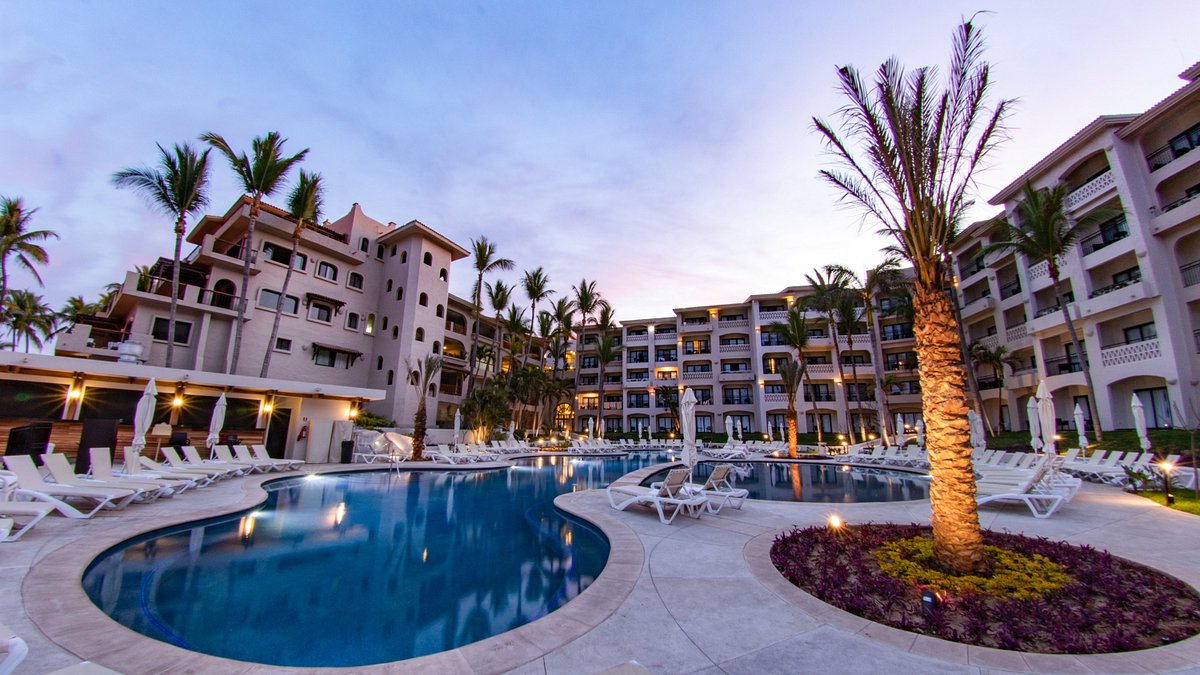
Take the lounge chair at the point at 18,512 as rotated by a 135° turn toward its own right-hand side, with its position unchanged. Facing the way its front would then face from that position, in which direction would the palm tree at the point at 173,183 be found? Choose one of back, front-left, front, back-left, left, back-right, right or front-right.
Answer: back-right

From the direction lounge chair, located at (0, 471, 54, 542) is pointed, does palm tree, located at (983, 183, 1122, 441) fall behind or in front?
in front

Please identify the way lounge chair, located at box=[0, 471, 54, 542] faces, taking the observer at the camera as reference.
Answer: facing to the right of the viewer

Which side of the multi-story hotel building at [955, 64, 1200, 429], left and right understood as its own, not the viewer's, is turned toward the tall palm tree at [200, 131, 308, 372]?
front

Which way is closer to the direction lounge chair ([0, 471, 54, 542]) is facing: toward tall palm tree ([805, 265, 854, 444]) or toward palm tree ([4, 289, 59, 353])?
the tall palm tree

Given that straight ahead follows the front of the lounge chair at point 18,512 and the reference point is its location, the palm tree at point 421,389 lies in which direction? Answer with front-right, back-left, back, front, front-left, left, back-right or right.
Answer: front-left

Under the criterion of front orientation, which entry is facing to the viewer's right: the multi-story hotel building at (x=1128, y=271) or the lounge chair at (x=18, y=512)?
the lounge chair

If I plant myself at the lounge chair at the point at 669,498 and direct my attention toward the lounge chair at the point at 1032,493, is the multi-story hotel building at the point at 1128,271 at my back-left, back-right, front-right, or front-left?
front-left

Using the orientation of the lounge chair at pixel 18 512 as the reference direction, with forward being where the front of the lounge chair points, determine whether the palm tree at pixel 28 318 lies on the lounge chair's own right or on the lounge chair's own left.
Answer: on the lounge chair's own left

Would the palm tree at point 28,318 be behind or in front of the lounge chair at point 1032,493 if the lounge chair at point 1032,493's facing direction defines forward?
in front

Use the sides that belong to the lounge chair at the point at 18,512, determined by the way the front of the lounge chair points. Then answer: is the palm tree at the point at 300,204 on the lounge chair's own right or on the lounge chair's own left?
on the lounge chair's own left

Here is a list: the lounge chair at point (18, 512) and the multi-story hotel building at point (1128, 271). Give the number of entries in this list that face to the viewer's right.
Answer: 1

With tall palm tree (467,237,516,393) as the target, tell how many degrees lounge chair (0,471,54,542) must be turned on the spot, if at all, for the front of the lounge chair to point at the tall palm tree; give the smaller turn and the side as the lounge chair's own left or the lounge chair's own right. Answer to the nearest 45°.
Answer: approximately 45° to the lounge chair's own left

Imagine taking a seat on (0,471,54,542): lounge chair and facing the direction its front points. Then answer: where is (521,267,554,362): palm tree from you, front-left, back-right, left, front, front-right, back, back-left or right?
front-left

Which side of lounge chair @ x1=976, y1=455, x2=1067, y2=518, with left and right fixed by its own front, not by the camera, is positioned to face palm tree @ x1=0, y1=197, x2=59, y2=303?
front

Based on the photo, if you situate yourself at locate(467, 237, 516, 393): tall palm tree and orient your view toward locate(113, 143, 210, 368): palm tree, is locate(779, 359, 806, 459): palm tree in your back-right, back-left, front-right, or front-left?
back-left

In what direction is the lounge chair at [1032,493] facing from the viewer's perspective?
to the viewer's left

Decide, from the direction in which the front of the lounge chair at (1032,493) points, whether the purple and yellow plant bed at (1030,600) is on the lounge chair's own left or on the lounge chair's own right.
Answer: on the lounge chair's own left

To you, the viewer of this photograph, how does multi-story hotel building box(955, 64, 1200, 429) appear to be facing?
facing the viewer and to the left of the viewer
